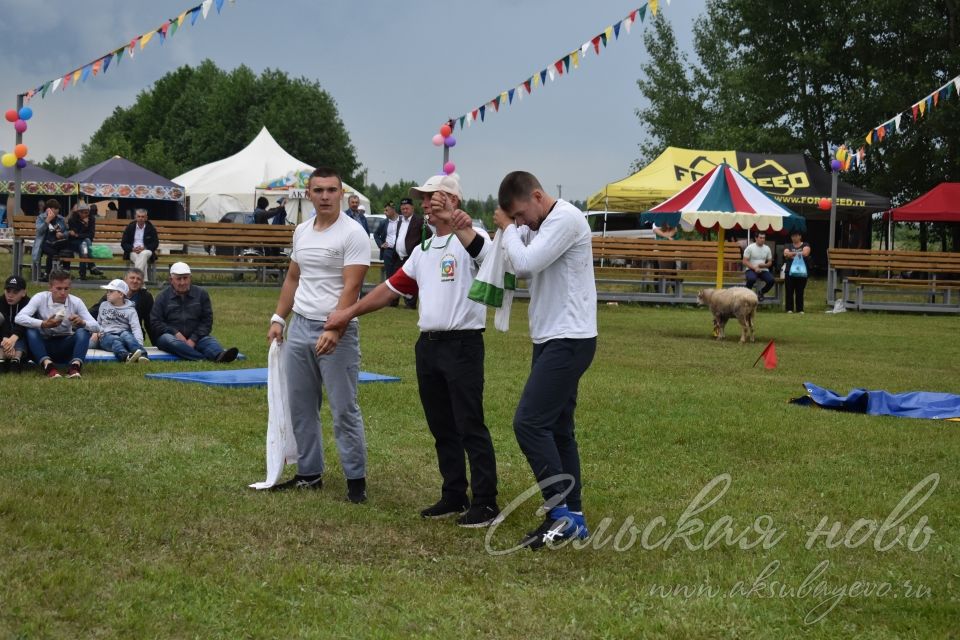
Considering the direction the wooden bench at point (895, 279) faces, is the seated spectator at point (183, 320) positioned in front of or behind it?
in front

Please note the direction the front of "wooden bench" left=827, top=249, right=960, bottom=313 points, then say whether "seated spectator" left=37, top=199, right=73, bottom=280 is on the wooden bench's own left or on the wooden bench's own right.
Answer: on the wooden bench's own right

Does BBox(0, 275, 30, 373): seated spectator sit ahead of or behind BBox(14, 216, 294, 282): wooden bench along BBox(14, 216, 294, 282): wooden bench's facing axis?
ahead

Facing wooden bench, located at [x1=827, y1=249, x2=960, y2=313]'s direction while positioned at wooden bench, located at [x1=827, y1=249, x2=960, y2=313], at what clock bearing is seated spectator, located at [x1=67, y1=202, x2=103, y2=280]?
The seated spectator is roughly at 2 o'clock from the wooden bench.

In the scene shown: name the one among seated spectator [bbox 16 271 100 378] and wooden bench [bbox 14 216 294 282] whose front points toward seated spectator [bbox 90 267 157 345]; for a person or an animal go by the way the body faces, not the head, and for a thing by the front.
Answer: the wooden bench
